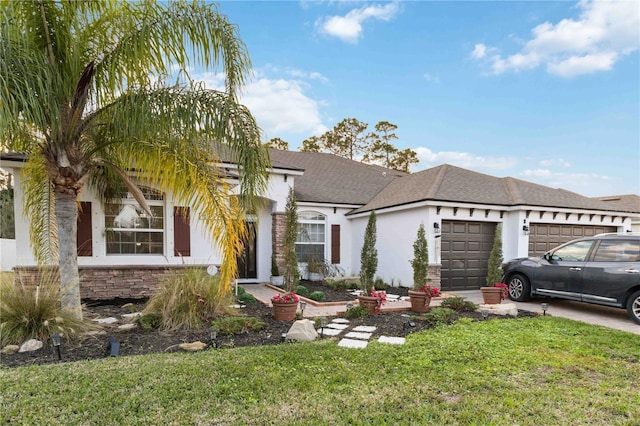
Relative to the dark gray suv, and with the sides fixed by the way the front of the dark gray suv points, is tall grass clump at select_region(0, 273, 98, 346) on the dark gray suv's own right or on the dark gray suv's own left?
on the dark gray suv's own left

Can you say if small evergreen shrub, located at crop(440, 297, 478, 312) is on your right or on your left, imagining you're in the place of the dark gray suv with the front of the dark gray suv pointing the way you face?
on your left

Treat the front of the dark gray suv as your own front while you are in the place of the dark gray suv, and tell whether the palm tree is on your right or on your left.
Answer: on your left

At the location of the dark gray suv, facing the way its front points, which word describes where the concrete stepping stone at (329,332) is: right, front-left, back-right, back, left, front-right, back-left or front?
left

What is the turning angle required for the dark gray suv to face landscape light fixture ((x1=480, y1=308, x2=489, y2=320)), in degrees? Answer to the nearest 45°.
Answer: approximately 90° to its left

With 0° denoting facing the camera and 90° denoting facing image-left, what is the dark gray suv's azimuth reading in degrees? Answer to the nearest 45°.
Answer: approximately 135°

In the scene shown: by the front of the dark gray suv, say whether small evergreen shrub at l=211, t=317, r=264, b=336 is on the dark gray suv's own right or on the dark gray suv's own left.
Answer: on the dark gray suv's own left
